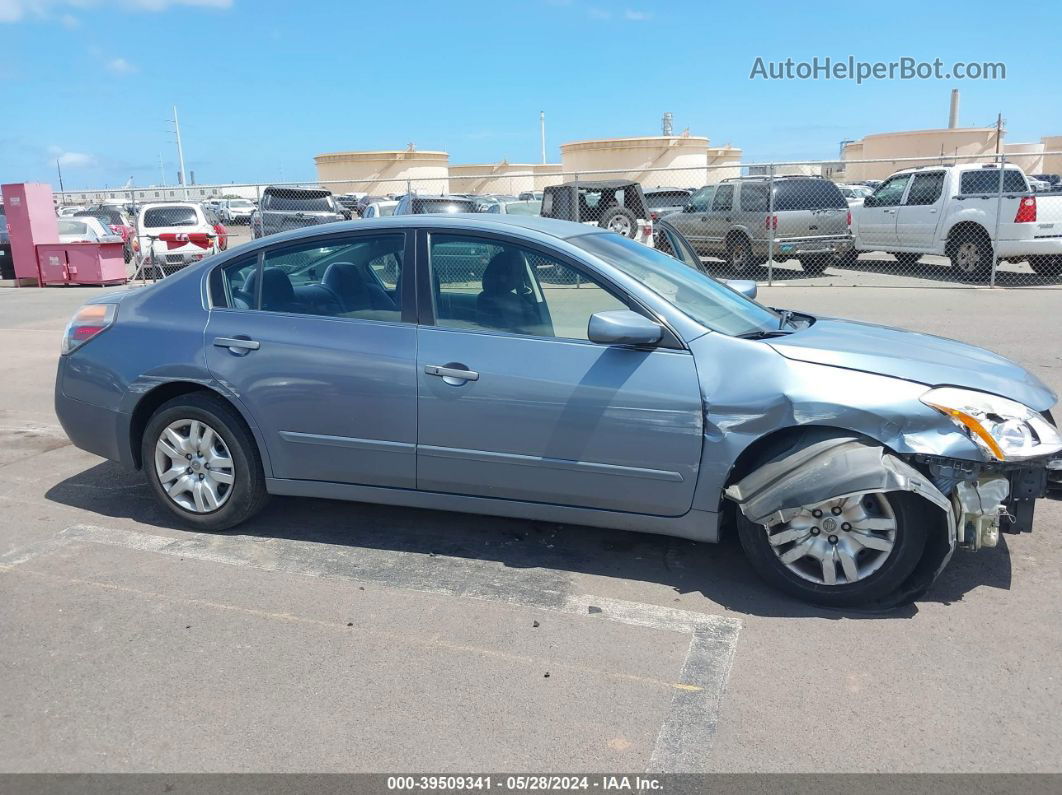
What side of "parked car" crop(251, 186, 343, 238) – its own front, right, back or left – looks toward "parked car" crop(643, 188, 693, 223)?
right

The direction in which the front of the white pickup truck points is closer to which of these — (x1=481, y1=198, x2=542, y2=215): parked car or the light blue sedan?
the parked car

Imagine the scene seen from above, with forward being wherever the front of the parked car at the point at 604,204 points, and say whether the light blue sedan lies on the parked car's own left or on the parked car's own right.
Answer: on the parked car's own left

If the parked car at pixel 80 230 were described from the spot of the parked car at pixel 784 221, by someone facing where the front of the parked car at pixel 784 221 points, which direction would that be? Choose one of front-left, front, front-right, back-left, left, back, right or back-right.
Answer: front-left

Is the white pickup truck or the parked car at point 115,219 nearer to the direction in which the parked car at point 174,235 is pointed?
the parked car

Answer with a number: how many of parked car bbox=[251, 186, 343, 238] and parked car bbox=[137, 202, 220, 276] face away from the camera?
2

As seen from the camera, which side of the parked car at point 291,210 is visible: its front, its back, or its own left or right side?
back

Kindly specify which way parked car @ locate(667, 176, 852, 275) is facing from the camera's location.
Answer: facing away from the viewer and to the left of the viewer

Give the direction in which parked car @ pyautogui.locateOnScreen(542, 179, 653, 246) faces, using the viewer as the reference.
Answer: facing away from the viewer and to the left of the viewer

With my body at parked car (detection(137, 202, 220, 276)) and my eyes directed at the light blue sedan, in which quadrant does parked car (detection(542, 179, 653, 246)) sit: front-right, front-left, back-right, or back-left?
front-left

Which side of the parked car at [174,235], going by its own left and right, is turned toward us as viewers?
back

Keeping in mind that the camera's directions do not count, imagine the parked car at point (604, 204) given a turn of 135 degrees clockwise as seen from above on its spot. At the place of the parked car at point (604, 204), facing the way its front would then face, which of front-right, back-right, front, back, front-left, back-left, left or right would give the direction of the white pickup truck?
front

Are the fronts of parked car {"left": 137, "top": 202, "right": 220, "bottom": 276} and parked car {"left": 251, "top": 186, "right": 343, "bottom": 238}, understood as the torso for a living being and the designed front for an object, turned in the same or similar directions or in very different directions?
same or similar directions
